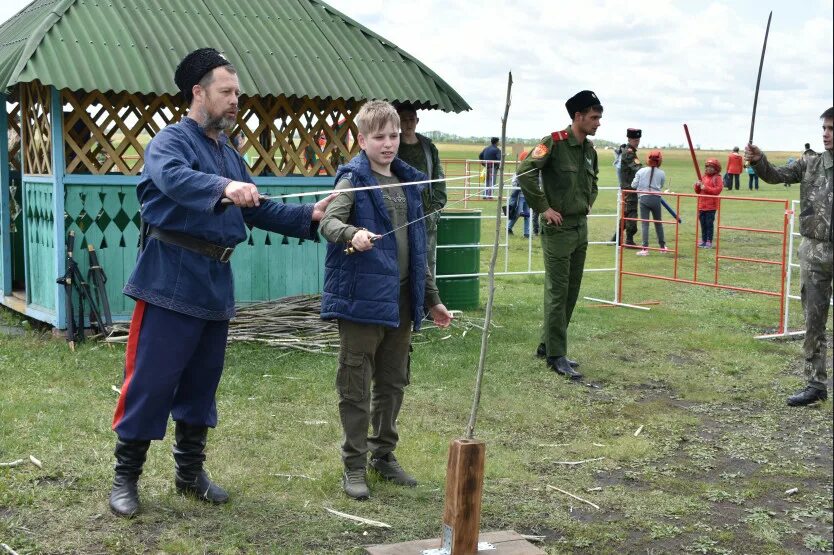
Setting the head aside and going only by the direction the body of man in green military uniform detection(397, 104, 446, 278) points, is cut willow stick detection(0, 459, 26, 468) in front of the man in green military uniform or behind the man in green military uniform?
in front

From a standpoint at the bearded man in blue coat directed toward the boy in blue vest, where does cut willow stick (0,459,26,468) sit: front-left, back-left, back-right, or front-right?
back-left

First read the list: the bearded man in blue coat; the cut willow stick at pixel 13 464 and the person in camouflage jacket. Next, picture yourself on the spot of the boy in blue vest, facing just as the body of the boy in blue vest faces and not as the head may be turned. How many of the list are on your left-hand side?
1

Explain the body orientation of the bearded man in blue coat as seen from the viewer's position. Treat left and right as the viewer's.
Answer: facing the viewer and to the right of the viewer

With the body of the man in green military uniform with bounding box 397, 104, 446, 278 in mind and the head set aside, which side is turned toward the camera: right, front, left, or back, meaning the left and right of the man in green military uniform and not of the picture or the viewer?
front

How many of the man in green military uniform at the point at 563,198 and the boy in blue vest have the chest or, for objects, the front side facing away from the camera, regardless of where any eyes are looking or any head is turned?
0

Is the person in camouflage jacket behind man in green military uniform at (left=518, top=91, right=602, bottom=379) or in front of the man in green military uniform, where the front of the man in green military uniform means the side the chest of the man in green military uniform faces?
in front

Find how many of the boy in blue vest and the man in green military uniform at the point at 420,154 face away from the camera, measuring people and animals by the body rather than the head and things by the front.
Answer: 0
